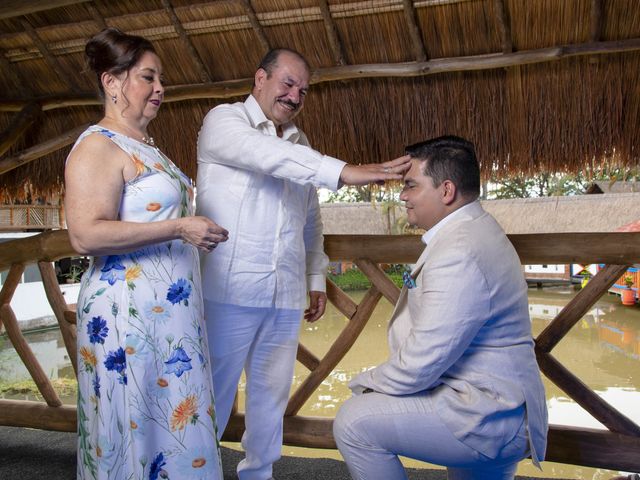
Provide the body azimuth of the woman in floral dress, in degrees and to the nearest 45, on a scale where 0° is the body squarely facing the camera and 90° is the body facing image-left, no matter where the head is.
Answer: approximately 270°

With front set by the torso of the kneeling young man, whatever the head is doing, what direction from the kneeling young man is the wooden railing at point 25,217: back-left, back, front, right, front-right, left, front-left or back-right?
front-right

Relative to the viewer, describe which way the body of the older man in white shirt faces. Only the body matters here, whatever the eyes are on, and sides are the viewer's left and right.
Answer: facing the viewer and to the right of the viewer

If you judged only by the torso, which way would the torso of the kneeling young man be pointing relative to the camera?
to the viewer's left

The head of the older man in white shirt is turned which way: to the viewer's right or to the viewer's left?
to the viewer's right

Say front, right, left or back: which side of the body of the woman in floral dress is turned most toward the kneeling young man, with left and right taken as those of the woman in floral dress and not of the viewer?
front

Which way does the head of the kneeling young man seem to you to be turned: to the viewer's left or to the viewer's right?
to the viewer's left

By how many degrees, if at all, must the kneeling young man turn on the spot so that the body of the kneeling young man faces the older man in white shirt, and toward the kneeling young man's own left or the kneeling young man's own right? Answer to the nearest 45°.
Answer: approximately 45° to the kneeling young man's own right

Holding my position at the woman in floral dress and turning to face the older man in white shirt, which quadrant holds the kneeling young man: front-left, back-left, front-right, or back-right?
front-right

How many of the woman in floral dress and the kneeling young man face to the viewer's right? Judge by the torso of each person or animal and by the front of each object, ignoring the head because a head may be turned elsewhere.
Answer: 1

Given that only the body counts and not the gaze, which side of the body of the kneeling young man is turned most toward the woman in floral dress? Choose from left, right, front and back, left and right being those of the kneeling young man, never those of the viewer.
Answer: front

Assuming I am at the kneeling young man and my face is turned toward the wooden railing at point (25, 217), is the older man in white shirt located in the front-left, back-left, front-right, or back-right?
front-left

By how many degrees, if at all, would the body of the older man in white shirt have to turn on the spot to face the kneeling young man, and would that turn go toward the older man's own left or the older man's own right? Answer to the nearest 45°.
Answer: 0° — they already face them

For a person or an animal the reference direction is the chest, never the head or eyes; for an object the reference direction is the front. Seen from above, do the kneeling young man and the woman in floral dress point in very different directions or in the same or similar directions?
very different directions

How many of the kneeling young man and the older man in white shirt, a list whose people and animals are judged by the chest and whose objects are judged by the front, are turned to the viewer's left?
1

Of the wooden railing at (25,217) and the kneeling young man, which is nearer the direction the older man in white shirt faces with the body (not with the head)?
the kneeling young man

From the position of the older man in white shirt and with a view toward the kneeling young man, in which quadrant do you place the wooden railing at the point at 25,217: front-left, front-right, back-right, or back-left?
back-left
